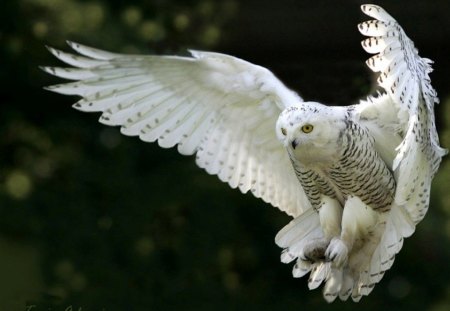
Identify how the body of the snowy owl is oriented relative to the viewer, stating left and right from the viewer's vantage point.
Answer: facing the viewer and to the left of the viewer
